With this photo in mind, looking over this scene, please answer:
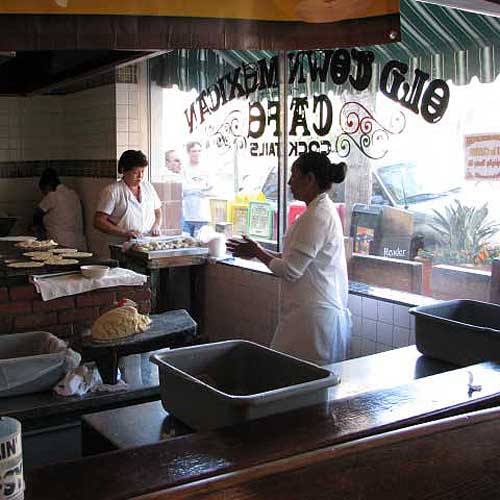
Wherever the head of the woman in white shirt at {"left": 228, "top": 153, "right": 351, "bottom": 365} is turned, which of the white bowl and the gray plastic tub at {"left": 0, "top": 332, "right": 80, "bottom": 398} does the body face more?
the white bowl

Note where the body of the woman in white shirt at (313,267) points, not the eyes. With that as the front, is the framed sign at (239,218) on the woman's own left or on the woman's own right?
on the woman's own right

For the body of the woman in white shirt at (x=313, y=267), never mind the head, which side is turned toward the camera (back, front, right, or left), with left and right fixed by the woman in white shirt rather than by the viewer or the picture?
left

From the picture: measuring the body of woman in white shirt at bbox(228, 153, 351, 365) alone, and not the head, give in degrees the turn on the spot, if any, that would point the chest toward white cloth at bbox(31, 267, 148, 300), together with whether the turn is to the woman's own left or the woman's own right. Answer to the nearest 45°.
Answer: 0° — they already face it

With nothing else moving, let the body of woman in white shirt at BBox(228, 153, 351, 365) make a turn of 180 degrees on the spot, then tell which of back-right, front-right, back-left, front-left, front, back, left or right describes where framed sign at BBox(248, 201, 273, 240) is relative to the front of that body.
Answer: left

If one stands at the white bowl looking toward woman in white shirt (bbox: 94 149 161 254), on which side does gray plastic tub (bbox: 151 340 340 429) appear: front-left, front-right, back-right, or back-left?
back-right

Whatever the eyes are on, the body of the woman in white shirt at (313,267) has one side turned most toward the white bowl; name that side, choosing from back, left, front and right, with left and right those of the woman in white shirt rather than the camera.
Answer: front

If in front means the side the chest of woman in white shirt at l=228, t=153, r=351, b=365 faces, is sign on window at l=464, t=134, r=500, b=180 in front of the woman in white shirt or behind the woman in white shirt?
behind

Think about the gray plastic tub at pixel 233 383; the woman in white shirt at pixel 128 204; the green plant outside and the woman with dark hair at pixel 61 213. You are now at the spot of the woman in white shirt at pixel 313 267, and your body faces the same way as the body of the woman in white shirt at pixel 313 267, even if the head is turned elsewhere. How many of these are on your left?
1

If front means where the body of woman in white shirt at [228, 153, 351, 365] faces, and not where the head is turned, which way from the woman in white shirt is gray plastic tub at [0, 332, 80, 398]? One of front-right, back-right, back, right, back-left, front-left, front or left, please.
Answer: front-left

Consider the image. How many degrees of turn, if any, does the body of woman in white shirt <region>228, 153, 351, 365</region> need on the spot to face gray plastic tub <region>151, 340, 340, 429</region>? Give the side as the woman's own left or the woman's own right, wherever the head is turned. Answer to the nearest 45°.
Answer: approximately 90° to the woman's own left

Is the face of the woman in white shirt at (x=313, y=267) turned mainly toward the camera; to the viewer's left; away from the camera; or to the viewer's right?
to the viewer's left

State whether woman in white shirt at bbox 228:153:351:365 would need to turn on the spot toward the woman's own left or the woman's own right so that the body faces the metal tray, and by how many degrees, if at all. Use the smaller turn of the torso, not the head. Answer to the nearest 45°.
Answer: approximately 45° to the woman's own right

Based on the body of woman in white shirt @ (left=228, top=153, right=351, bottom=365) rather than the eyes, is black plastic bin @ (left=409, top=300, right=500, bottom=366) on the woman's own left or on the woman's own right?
on the woman's own left

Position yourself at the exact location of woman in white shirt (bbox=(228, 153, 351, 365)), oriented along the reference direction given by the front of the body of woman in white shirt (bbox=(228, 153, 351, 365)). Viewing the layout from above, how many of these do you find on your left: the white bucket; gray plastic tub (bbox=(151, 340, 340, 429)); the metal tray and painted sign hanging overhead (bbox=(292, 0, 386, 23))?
3
